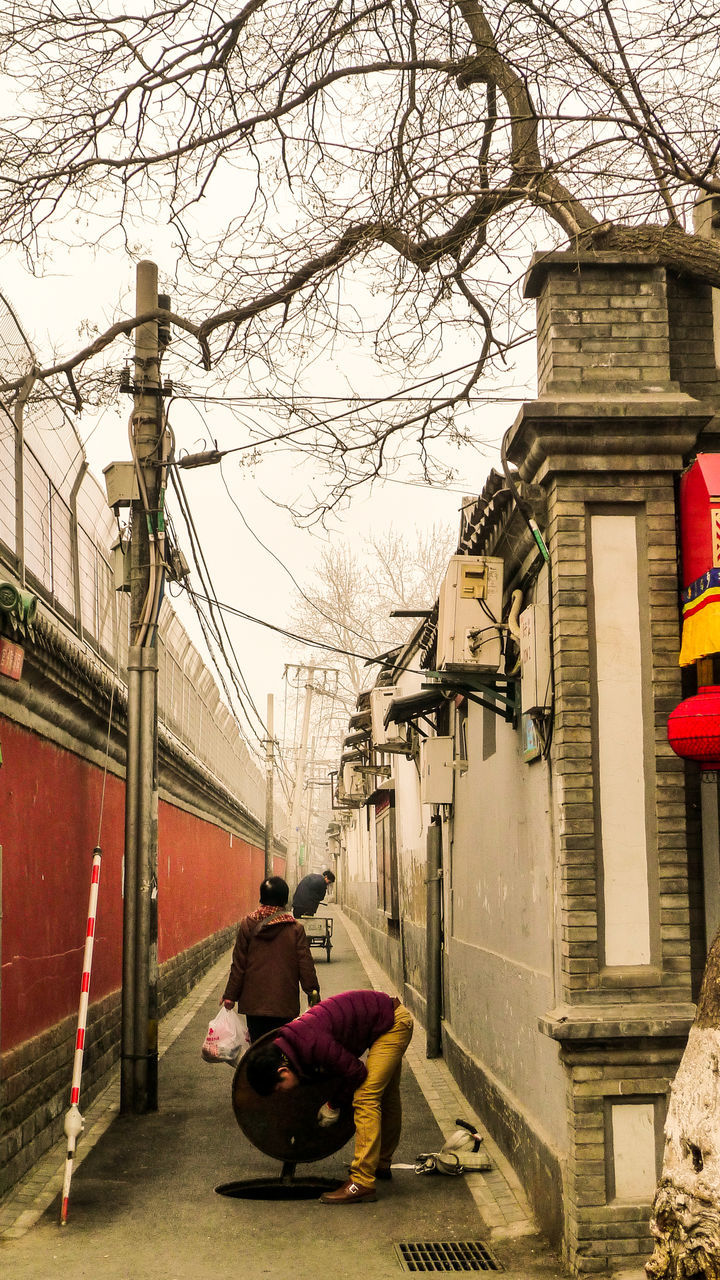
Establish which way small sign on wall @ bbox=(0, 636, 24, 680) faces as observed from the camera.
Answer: facing the viewer and to the right of the viewer

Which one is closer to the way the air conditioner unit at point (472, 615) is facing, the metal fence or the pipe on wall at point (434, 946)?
the metal fence

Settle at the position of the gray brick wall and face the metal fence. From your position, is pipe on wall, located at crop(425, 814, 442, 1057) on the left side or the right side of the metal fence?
right

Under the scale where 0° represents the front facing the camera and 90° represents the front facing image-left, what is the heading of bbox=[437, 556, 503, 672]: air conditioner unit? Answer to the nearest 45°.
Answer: approximately 90°

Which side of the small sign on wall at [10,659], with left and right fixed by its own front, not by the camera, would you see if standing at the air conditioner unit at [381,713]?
left

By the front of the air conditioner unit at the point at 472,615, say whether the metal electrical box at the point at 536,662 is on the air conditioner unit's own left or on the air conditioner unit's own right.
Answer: on the air conditioner unit's own left

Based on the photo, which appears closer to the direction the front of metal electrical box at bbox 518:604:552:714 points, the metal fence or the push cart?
the metal fence

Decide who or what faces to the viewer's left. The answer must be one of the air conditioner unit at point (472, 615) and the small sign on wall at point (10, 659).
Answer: the air conditioner unit

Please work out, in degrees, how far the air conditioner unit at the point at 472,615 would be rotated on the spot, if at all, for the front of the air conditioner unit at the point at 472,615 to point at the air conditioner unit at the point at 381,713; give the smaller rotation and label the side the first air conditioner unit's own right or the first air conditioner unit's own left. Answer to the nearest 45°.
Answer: approximately 90° to the first air conditioner unit's own right

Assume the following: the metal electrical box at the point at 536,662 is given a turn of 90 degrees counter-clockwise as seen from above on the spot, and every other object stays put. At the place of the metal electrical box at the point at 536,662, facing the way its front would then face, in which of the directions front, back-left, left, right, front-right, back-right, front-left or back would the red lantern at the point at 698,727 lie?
front

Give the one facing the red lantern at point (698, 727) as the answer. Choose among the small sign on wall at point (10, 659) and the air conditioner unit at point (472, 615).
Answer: the small sign on wall

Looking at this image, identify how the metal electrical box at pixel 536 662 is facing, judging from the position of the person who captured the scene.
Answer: facing the viewer and to the left of the viewer

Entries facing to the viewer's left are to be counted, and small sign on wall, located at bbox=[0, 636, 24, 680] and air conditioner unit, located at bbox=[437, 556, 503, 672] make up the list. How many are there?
1

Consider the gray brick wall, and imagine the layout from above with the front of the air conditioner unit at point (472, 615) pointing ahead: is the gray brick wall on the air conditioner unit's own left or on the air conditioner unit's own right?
on the air conditioner unit's own left
